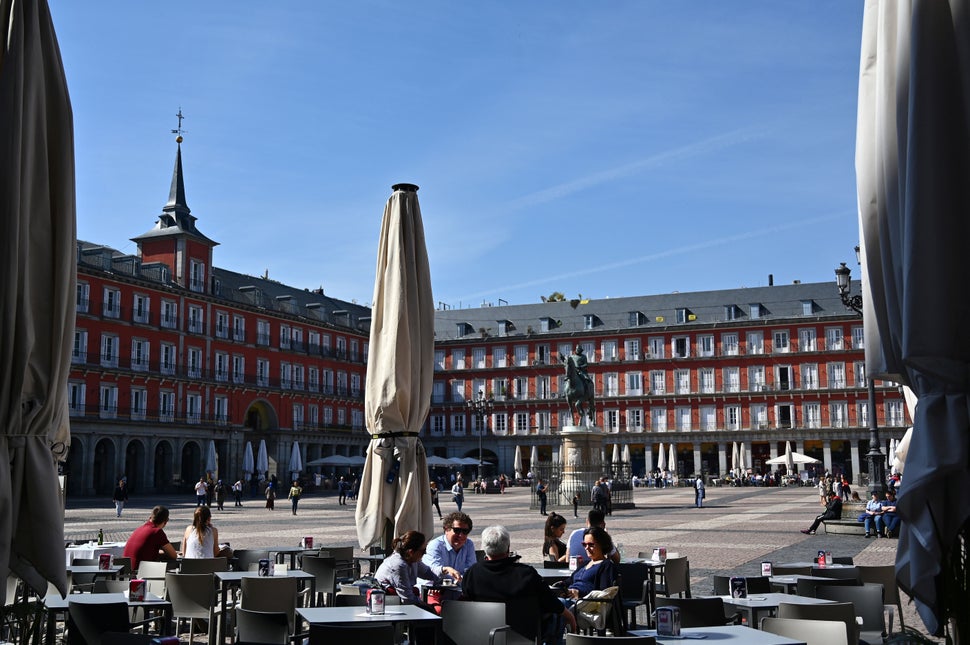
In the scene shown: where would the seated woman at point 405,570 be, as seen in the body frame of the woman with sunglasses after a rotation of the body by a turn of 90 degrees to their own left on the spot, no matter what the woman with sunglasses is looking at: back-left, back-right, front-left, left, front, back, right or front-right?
back-right

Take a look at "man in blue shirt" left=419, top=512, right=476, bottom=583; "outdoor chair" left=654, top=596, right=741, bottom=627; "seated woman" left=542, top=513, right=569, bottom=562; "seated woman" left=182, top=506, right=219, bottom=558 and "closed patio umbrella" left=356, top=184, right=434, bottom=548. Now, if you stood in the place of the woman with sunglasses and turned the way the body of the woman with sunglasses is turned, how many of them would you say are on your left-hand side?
1

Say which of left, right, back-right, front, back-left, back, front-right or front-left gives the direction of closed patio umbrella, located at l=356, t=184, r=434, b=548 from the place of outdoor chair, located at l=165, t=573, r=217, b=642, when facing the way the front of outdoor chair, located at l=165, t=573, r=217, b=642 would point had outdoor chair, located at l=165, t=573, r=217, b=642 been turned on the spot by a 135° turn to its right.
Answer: front-left

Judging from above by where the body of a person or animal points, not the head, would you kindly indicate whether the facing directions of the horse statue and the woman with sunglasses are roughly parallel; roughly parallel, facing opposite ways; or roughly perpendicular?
roughly parallel

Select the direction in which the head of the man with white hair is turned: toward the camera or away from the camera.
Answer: away from the camera

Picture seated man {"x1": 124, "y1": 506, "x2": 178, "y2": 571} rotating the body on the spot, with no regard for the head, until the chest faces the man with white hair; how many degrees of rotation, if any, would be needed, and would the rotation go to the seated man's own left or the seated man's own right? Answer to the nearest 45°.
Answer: approximately 90° to the seated man's own right

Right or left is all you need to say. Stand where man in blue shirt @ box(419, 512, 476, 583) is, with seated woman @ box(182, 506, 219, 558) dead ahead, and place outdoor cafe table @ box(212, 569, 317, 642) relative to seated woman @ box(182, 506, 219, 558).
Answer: left

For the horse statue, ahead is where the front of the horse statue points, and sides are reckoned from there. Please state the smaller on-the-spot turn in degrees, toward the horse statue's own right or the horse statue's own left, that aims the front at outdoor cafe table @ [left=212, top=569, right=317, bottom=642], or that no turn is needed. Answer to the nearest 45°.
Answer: approximately 45° to the horse statue's own left
